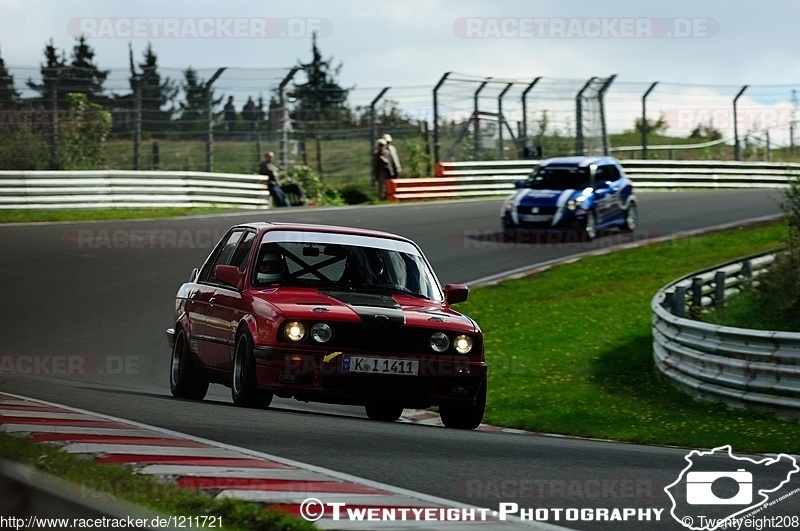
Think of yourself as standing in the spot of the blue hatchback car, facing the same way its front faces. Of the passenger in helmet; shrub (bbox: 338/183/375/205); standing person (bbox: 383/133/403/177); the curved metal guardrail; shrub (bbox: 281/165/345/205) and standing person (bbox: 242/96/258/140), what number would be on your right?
4

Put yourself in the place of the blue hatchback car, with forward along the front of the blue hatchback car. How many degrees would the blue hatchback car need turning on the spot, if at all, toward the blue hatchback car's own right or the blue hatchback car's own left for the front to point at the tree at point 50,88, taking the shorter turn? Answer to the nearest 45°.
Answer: approximately 45° to the blue hatchback car's own right

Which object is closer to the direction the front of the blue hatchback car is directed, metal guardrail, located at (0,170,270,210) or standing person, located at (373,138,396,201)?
the metal guardrail

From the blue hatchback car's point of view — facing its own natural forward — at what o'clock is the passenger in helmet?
The passenger in helmet is roughly at 11 o'clock from the blue hatchback car.

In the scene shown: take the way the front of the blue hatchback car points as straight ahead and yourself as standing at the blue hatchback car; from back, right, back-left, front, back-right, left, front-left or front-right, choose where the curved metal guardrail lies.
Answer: front-left

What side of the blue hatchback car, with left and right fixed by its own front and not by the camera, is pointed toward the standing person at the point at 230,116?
right

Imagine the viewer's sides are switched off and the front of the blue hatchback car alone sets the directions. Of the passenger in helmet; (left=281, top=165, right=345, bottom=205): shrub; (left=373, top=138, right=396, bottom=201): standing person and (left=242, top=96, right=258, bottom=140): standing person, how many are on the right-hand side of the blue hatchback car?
3

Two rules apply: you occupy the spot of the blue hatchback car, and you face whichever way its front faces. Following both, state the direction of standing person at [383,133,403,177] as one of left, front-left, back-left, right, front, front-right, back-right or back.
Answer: right

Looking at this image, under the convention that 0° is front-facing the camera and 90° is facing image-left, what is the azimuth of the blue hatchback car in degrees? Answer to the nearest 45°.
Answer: approximately 45°

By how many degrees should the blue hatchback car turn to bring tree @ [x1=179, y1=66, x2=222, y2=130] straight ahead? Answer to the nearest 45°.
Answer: approximately 90° to its right

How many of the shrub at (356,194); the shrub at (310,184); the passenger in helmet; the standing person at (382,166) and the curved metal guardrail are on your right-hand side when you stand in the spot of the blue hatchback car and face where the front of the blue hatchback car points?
3

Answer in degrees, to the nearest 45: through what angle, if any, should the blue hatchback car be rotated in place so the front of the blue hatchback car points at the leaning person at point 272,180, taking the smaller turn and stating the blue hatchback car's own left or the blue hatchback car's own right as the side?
approximately 90° to the blue hatchback car's own right

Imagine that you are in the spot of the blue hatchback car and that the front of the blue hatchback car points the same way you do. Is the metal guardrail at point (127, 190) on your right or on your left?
on your right

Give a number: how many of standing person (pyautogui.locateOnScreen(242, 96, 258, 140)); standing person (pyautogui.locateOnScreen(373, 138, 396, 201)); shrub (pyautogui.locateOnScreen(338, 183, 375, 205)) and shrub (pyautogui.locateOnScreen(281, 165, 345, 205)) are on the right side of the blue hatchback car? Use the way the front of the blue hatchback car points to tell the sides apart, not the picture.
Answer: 4

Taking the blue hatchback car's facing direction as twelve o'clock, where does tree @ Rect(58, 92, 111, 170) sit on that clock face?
The tree is roughly at 2 o'clock from the blue hatchback car.

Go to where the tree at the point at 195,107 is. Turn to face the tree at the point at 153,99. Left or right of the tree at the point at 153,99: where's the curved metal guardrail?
left
